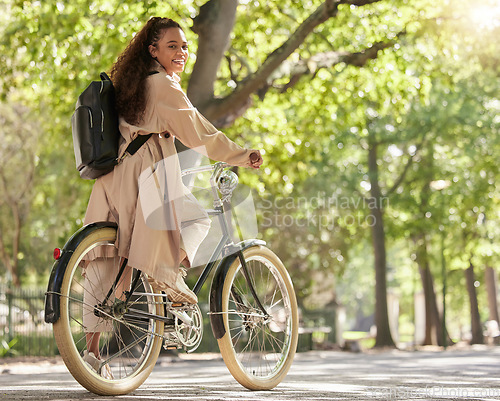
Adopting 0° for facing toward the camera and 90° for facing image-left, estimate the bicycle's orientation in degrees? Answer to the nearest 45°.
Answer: approximately 225°

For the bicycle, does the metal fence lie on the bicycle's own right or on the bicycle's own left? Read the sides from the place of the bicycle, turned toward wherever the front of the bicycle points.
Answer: on the bicycle's own left
